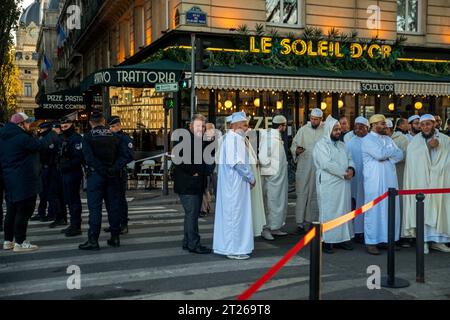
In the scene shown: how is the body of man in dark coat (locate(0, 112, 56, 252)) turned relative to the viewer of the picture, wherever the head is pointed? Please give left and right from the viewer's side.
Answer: facing to the right of the viewer

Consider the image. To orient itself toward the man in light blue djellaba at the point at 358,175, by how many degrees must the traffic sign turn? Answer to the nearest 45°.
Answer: approximately 45° to its left

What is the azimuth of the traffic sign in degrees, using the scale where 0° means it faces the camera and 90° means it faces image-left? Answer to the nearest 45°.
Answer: approximately 0°
